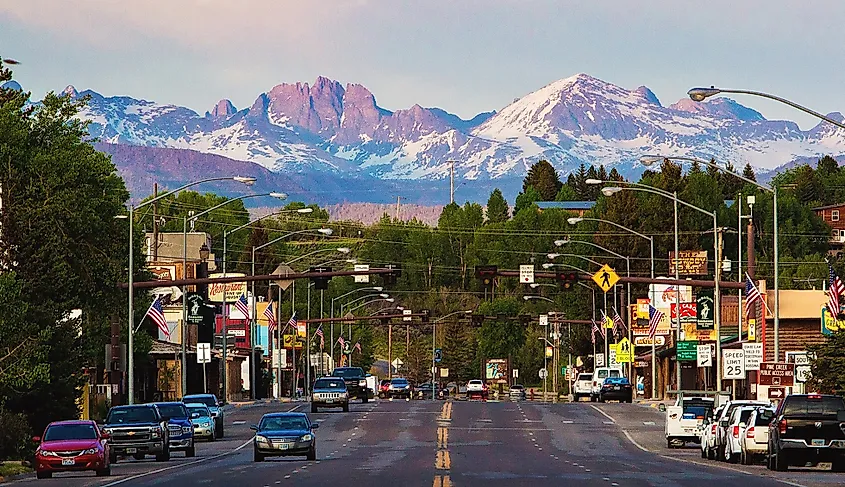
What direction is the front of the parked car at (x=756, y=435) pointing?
away from the camera

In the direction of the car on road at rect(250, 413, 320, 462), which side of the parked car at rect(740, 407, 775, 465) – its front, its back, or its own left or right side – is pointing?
left

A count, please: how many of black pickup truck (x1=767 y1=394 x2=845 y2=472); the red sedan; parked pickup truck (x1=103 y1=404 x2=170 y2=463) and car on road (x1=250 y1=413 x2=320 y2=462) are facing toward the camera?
3

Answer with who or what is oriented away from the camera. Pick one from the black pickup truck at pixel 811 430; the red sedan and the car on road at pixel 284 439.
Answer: the black pickup truck

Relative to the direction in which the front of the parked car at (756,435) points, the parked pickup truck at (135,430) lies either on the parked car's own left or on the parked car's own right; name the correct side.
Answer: on the parked car's own left

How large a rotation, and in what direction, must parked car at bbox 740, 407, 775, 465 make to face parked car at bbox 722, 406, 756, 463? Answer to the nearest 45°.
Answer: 0° — it already faces it

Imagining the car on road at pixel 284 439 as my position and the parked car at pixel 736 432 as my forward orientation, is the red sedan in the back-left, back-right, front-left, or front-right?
back-right

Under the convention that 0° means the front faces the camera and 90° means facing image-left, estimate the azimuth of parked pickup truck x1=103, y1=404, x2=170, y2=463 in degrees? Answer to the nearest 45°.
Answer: approximately 0°

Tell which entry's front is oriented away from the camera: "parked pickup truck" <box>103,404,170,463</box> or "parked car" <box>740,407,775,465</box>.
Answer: "parked car" <box>740,407,775,465</box>

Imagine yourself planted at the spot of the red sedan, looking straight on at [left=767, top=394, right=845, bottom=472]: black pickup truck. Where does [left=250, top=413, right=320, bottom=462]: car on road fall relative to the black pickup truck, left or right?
left

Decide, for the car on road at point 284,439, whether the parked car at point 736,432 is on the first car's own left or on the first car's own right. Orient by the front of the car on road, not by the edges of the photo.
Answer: on the first car's own left

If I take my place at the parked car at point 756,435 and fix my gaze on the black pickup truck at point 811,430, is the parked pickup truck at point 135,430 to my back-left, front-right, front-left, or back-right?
back-right

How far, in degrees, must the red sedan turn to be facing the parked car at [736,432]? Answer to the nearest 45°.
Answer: approximately 90° to its left
